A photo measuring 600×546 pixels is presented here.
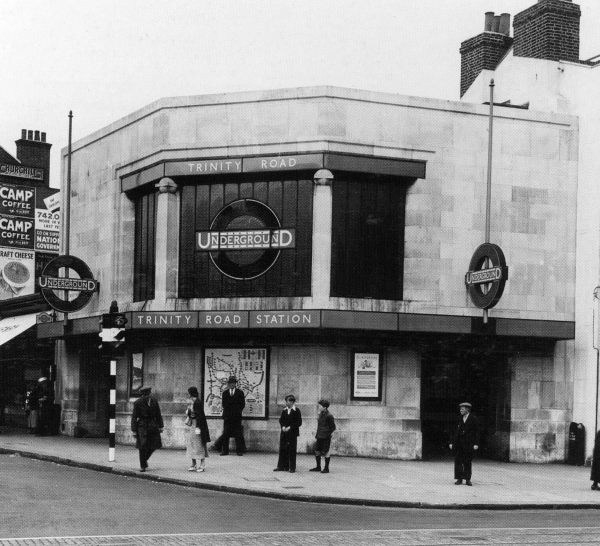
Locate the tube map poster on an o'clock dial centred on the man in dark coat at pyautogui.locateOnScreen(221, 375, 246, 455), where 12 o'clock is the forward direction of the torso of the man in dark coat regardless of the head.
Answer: The tube map poster is roughly at 6 o'clock from the man in dark coat.

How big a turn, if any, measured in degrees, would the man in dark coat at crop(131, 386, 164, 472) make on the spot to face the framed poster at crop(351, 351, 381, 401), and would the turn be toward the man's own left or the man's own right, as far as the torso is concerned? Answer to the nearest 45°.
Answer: approximately 135° to the man's own left

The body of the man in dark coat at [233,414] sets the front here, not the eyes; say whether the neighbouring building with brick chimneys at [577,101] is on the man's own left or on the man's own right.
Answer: on the man's own left

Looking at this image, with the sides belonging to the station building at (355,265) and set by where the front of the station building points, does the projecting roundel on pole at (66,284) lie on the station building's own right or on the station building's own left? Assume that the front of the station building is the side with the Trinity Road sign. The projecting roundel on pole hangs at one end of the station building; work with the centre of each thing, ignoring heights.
on the station building's own right

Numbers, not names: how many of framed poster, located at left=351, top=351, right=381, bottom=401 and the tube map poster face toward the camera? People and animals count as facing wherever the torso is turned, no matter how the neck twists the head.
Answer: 2

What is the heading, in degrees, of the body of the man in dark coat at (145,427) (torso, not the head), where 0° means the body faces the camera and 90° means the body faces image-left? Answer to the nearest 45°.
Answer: approximately 0°
